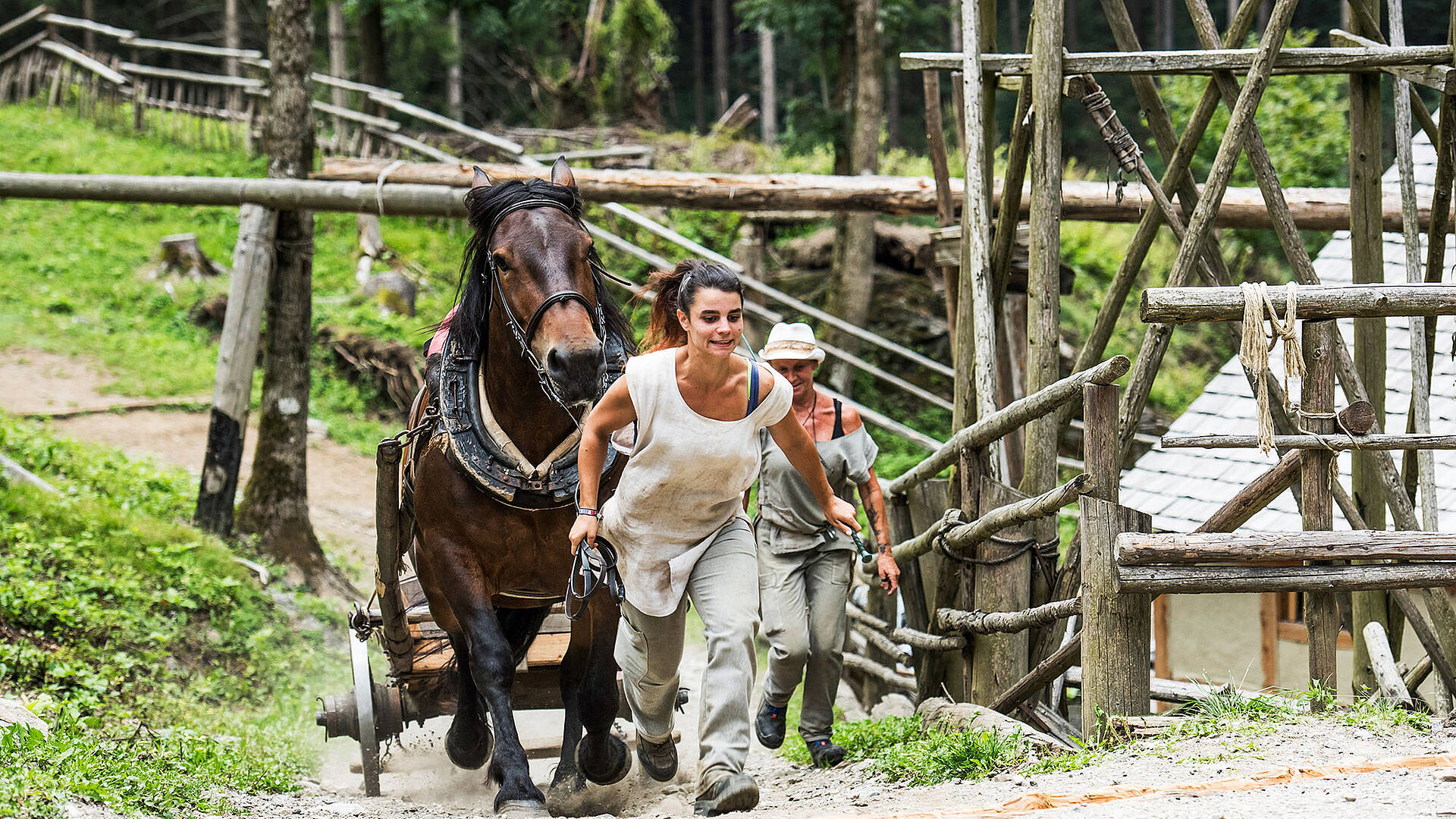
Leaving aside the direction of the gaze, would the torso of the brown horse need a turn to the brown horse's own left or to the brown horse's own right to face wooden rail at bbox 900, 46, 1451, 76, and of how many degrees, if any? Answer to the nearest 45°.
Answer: approximately 90° to the brown horse's own left

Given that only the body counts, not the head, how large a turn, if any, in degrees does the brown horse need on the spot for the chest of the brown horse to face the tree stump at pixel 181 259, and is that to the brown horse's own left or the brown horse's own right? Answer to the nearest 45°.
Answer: approximately 180°

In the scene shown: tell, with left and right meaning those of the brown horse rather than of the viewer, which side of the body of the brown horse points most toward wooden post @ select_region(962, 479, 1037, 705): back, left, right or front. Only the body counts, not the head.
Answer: left

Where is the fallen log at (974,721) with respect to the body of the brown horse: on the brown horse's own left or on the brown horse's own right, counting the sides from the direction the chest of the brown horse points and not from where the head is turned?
on the brown horse's own left

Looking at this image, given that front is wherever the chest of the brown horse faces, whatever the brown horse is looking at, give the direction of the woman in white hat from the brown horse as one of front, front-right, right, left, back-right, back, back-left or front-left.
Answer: back-left

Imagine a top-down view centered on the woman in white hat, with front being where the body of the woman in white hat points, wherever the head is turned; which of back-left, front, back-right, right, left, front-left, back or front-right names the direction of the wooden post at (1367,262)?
left

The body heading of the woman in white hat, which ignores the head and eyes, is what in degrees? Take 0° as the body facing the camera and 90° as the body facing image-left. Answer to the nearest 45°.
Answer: approximately 0°

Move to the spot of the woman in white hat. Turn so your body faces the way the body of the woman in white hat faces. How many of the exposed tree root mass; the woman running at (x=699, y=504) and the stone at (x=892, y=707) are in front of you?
1

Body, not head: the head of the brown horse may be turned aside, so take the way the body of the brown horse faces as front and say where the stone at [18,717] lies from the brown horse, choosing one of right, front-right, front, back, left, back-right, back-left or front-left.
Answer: right

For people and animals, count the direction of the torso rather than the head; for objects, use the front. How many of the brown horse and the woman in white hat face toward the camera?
2

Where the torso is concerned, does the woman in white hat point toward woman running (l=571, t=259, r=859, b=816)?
yes

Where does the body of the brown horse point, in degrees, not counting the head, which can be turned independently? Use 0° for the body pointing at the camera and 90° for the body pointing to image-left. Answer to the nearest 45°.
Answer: approximately 0°
